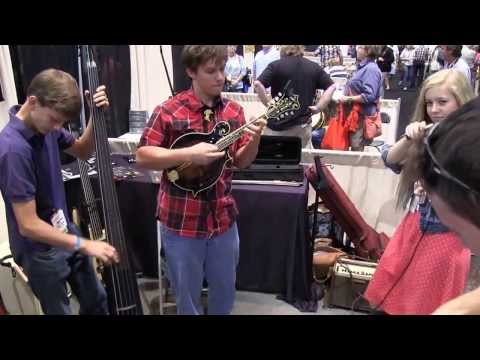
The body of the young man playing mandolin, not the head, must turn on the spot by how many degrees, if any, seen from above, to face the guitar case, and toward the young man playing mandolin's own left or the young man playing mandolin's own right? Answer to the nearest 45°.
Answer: approximately 90° to the young man playing mandolin's own left

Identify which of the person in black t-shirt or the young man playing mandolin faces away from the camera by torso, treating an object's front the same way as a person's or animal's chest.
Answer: the person in black t-shirt

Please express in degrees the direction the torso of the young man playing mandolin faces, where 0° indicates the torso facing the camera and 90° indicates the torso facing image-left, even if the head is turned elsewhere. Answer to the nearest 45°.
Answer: approximately 315°

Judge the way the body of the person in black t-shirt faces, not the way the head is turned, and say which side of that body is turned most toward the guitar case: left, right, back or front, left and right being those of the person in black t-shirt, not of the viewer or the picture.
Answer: back

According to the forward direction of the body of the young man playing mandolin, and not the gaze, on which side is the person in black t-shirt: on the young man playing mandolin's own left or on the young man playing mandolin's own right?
on the young man playing mandolin's own left

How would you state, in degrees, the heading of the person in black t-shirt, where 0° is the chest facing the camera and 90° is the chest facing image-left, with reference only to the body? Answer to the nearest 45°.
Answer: approximately 180°

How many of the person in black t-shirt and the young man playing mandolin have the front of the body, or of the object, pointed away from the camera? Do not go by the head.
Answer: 1

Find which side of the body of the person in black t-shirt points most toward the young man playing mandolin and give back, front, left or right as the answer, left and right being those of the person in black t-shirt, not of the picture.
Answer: back

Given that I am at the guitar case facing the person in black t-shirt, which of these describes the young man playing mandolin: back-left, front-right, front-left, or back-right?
back-left
